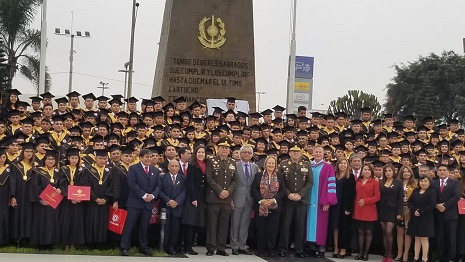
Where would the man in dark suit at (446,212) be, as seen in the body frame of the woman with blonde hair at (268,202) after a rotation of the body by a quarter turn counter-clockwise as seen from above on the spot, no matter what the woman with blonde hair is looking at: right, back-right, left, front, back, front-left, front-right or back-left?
front

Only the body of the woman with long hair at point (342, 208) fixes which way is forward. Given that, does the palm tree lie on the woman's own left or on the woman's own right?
on the woman's own right

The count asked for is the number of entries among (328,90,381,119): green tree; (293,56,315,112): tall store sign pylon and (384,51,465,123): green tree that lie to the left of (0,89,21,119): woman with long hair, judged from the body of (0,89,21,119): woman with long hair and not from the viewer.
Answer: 3

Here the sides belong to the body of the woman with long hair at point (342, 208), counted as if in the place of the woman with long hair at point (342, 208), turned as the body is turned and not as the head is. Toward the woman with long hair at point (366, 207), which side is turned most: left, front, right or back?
left

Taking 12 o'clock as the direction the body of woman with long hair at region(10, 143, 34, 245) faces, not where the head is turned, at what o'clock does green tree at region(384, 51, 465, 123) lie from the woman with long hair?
The green tree is roughly at 9 o'clock from the woman with long hair.
